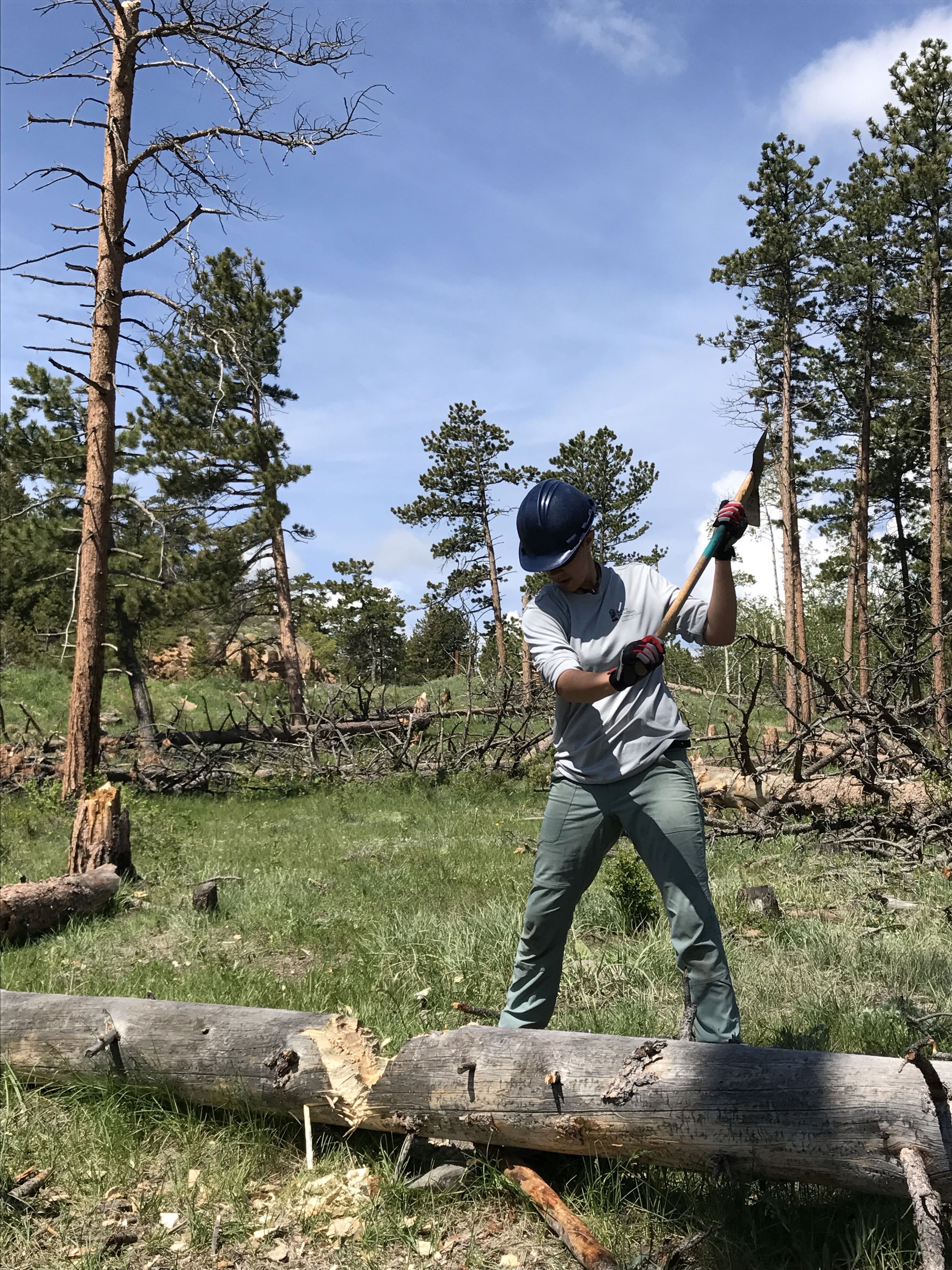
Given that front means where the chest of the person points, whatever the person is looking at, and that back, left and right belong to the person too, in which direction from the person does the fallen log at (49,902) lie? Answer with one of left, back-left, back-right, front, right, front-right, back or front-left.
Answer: back-right

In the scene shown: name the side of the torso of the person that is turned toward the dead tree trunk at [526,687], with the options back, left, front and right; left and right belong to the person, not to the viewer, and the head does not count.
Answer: back

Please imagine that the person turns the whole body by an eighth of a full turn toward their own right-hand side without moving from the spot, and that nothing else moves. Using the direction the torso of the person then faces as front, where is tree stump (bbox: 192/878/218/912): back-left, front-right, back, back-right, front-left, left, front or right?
right

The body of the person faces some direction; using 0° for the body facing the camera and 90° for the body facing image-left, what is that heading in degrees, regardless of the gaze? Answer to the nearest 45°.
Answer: approximately 0°

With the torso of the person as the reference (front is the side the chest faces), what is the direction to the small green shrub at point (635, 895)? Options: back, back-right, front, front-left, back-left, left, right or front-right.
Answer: back

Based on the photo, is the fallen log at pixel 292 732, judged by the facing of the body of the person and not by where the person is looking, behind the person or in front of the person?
behind

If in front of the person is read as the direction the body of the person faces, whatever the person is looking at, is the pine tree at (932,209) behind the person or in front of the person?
behind

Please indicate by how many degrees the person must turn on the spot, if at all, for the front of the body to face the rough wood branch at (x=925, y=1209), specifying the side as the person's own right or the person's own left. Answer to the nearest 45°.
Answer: approximately 45° to the person's own left

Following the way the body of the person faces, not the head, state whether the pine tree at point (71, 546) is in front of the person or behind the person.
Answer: behind

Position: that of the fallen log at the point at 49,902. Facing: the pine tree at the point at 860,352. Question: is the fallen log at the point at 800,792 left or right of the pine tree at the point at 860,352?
right

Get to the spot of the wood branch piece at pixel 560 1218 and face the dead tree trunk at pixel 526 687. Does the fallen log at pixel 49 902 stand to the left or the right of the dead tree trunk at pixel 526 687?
left
